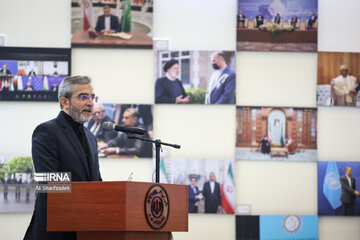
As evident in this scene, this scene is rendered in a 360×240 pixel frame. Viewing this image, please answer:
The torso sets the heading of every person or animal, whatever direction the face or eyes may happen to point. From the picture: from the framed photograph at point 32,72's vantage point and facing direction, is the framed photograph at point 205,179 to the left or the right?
on its left

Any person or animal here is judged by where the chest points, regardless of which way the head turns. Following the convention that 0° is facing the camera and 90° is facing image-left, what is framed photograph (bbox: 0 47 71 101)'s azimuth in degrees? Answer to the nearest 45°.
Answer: approximately 0°

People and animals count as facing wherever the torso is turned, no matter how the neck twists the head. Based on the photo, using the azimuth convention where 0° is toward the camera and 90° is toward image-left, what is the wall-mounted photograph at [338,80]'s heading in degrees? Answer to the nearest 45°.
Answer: approximately 0°

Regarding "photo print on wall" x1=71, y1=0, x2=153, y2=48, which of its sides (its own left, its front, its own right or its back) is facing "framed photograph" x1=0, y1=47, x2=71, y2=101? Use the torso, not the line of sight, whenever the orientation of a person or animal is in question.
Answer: right

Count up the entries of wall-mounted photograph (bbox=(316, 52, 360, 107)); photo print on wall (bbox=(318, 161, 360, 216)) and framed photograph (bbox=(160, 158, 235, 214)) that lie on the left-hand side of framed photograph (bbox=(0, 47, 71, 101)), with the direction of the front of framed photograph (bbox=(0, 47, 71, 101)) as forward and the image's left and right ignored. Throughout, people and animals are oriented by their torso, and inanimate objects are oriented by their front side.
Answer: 3

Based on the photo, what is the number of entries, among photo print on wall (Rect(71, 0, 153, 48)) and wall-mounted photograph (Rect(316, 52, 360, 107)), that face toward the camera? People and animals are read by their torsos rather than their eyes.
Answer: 2

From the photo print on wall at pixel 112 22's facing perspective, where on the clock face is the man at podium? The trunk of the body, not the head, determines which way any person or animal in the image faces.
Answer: The man at podium is roughly at 12 o'clock from the photo print on wall.

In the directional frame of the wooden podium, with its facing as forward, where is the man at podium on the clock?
The man at podium is roughly at 7 o'clock from the wooden podium.

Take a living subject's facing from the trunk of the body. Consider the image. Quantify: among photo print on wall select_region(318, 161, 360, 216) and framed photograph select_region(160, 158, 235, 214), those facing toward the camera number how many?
2

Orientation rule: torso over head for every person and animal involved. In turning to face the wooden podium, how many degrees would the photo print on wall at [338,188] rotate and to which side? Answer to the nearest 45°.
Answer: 0° — it already faces it
